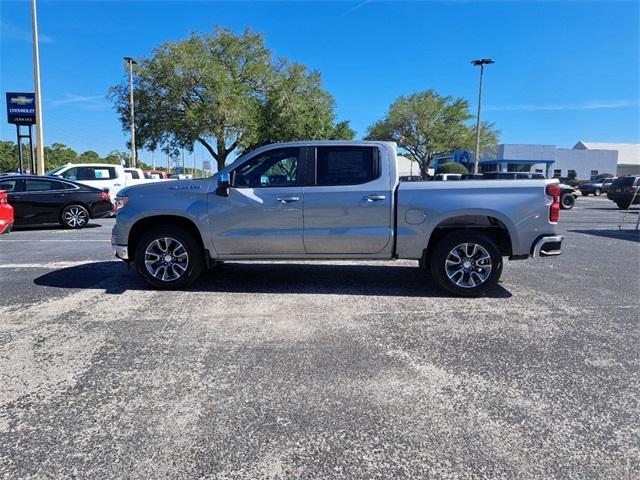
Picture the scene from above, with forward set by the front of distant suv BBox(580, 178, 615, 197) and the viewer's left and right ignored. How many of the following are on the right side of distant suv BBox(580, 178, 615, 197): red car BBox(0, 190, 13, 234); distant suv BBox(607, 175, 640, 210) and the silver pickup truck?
0

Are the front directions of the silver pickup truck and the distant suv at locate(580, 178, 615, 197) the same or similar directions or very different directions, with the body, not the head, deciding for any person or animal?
same or similar directions

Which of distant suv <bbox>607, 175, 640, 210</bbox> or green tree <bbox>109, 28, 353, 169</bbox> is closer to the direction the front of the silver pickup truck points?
the green tree

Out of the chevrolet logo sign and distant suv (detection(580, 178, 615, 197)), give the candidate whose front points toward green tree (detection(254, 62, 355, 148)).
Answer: the distant suv

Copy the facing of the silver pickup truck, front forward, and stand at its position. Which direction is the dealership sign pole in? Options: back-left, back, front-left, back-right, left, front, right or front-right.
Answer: front-right

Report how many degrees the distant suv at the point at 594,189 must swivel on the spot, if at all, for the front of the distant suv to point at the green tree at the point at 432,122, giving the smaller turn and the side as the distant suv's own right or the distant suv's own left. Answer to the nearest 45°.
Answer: approximately 45° to the distant suv's own right

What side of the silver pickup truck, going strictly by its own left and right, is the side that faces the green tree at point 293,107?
right

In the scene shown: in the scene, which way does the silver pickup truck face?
to the viewer's left

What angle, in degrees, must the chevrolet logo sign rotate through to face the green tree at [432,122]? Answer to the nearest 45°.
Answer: approximately 90° to its left

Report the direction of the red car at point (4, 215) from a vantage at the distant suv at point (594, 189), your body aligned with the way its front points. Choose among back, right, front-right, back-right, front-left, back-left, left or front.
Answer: front-left

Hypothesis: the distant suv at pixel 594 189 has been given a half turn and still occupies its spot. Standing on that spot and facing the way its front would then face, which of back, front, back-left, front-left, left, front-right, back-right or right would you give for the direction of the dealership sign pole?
back

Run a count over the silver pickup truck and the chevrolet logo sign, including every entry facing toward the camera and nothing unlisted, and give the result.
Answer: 1

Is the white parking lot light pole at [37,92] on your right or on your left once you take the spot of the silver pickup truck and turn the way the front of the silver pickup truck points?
on your right

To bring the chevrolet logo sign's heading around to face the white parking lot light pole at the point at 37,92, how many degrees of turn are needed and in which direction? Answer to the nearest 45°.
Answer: approximately 45° to its left

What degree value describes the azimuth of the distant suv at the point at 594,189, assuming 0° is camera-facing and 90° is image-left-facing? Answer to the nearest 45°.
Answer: approximately 45°

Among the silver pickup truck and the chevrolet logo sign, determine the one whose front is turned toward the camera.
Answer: the chevrolet logo sign

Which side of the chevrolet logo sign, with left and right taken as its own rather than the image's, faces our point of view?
front

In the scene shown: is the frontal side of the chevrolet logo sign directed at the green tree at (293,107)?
no

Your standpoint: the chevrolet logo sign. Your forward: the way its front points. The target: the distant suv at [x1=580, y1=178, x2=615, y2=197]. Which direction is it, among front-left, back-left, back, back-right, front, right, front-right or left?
left

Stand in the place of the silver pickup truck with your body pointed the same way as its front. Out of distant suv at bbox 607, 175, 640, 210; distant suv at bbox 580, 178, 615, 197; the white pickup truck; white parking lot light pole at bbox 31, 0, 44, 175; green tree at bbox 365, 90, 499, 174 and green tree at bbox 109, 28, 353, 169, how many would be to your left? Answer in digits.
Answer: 0
